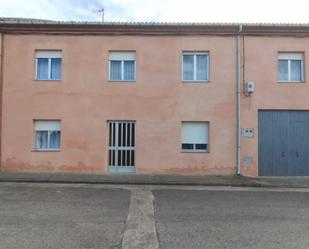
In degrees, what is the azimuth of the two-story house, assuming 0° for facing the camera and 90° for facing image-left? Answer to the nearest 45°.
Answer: approximately 0°
